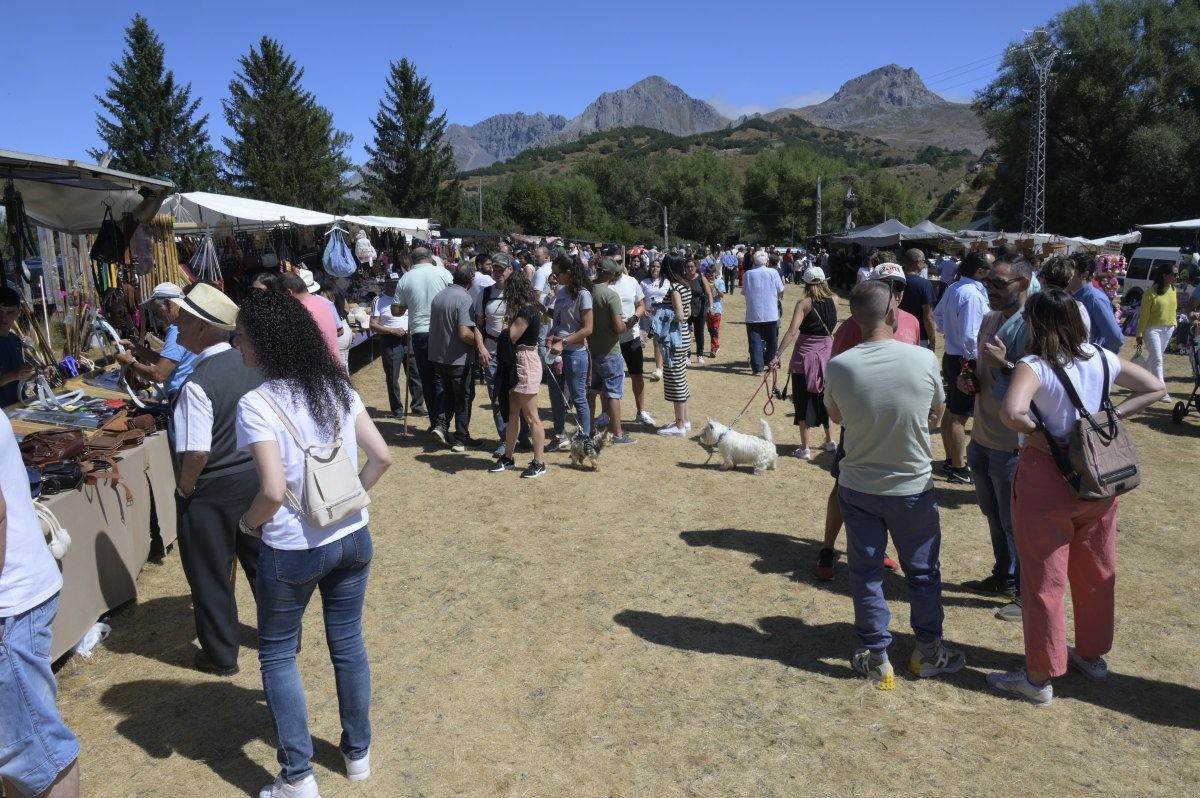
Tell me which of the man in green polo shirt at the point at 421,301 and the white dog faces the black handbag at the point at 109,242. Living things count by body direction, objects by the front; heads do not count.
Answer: the white dog

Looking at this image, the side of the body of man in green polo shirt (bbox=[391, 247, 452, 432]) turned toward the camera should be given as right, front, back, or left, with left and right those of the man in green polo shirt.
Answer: back

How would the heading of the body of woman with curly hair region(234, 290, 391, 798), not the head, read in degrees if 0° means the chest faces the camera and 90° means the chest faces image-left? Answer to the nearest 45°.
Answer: approximately 135°

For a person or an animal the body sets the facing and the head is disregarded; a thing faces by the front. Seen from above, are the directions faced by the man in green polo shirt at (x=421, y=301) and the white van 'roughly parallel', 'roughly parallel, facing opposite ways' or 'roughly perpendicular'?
roughly perpendicular

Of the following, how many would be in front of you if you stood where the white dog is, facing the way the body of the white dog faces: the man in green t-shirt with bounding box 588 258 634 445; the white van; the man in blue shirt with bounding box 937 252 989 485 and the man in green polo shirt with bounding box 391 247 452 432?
2

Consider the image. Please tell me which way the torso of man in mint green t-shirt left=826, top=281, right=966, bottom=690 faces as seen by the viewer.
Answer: away from the camera

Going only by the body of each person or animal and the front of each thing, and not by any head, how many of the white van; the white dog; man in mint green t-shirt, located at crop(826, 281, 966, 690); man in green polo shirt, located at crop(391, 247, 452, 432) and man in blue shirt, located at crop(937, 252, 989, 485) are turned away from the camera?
2

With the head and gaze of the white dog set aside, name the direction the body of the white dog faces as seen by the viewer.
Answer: to the viewer's left

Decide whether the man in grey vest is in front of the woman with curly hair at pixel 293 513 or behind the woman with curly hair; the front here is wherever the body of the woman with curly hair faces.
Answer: in front

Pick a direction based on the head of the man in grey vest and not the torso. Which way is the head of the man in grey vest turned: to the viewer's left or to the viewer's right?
to the viewer's left
